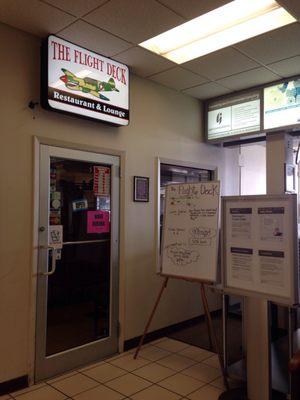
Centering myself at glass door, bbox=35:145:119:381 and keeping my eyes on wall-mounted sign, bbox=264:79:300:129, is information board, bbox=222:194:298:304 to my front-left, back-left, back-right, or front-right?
front-right

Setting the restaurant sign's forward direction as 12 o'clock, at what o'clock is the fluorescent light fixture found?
The fluorescent light fixture is roughly at 11 o'clock from the restaurant sign.

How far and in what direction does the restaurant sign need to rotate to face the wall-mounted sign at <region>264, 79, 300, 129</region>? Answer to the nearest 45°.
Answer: approximately 45° to its left

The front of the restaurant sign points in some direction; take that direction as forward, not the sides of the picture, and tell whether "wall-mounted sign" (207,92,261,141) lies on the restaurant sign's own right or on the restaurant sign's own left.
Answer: on the restaurant sign's own left

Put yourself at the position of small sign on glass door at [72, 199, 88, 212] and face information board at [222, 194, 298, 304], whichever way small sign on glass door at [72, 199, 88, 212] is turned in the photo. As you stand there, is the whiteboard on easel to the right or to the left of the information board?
left

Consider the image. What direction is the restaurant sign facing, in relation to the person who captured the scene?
facing the viewer and to the right of the viewer

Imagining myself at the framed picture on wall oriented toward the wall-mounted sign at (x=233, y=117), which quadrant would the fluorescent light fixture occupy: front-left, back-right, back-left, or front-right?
front-right

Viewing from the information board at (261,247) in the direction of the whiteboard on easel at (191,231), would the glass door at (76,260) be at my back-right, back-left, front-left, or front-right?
front-left

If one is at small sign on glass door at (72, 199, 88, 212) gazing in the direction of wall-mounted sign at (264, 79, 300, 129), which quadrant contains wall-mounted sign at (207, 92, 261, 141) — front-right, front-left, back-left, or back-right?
front-left
